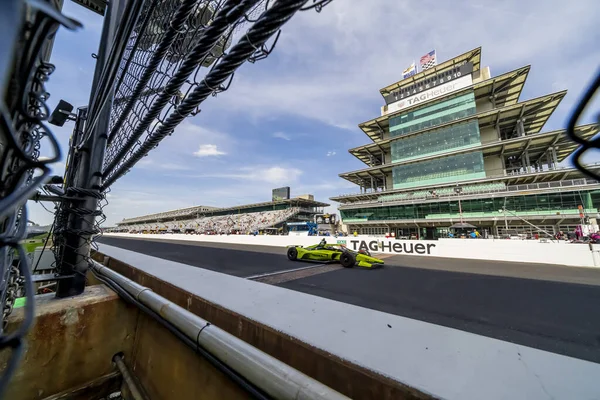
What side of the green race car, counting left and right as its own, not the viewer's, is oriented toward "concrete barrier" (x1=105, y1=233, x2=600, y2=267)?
left

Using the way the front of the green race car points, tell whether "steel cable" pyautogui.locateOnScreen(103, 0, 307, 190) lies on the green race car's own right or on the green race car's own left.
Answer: on the green race car's own right

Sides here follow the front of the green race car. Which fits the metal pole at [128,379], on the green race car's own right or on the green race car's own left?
on the green race car's own right

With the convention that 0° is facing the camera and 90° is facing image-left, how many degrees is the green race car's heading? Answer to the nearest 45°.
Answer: approximately 315°

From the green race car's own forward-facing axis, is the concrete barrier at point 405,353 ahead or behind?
ahead

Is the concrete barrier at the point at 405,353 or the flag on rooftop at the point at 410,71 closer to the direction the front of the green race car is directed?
the concrete barrier

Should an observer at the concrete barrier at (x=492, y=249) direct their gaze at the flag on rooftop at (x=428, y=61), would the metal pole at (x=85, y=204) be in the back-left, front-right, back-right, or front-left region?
back-left

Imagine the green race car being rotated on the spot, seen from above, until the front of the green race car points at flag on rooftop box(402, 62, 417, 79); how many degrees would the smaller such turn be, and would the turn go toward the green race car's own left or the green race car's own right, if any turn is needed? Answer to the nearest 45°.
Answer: approximately 90° to the green race car's own left
